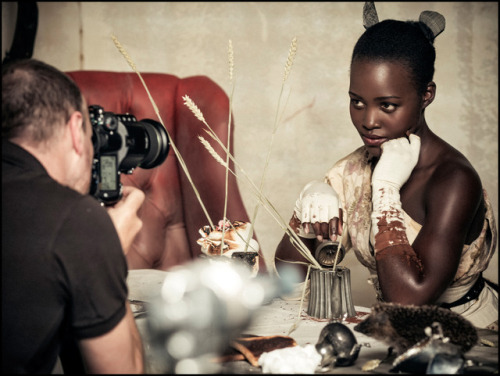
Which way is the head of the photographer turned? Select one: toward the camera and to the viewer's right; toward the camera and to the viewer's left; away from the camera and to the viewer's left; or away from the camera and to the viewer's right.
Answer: away from the camera and to the viewer's right

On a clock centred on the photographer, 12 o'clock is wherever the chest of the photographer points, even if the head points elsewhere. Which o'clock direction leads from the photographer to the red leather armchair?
The red leather armchair is roughly at 11 o'clock from the photographer.

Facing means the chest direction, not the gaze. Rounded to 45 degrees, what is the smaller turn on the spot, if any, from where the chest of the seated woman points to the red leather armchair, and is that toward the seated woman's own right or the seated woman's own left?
approximately 90° to the seated woman's own right

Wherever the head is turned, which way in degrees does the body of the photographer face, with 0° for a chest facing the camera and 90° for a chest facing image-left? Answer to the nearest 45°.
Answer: approximately 225°

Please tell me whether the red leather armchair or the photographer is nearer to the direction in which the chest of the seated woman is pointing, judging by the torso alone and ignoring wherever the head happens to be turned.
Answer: the photographer

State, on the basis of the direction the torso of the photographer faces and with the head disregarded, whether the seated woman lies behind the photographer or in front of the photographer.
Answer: in front

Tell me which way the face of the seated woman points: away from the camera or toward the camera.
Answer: toward the camera

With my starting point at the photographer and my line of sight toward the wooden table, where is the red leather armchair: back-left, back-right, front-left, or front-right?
front-left

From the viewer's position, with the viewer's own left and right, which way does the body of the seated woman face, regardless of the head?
facing the viewer and to the left of the viewer
